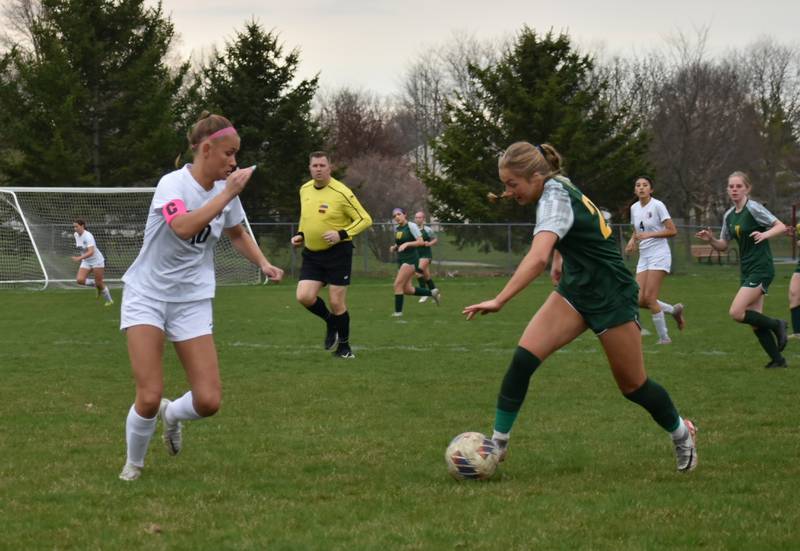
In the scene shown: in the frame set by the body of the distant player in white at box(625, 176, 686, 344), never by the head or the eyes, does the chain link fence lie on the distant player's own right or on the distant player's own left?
on the distant player's own right

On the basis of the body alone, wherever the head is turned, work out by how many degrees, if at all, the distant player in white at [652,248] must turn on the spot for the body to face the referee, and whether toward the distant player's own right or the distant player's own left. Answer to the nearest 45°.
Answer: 0° — they already face them

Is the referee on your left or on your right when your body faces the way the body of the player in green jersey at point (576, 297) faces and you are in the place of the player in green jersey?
on your right

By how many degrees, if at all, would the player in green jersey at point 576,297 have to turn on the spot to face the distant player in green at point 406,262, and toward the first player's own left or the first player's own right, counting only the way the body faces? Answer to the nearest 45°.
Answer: approximately 90° to the first player's own right

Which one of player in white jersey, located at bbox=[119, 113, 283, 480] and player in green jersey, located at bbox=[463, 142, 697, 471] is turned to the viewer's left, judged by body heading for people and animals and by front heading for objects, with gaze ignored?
the player in green jersey

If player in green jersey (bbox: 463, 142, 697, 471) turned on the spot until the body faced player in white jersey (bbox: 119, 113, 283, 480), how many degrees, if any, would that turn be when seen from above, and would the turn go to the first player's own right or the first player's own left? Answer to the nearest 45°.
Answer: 0° — they already face them

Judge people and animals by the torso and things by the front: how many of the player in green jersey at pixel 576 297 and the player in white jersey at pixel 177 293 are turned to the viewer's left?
1

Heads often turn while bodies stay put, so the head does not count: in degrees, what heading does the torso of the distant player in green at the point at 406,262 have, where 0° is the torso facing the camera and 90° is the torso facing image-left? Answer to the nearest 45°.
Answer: approximately 45°

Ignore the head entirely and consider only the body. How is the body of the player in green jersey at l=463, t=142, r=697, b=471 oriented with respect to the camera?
to the viewer's left

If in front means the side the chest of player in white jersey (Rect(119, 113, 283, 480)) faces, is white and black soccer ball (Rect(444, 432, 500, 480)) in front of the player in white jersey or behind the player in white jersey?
in front

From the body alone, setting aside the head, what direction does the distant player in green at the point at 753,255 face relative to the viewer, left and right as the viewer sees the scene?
facing the viewer and to the left of the viewer

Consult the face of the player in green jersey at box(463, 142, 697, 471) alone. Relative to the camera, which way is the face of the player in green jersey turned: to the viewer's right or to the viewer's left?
to the viewer's left

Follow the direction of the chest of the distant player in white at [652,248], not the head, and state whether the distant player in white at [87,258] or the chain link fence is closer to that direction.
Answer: the distant player in white

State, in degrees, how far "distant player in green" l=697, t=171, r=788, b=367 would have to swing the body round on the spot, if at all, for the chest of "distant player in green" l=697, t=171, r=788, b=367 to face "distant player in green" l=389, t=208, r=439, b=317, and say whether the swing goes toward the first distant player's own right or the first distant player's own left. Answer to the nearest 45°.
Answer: approximately 90° to the first distant player's own right

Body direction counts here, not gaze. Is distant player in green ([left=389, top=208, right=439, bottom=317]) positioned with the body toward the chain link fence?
no

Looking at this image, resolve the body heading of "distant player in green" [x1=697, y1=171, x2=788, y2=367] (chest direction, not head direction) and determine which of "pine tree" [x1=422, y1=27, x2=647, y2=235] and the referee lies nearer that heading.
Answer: the referee

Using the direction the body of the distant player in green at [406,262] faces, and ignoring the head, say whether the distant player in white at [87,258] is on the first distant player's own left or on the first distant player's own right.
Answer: on the first distant player's own right

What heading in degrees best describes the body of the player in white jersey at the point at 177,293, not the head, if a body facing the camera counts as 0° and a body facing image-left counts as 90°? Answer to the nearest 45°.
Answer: approximately 315°
